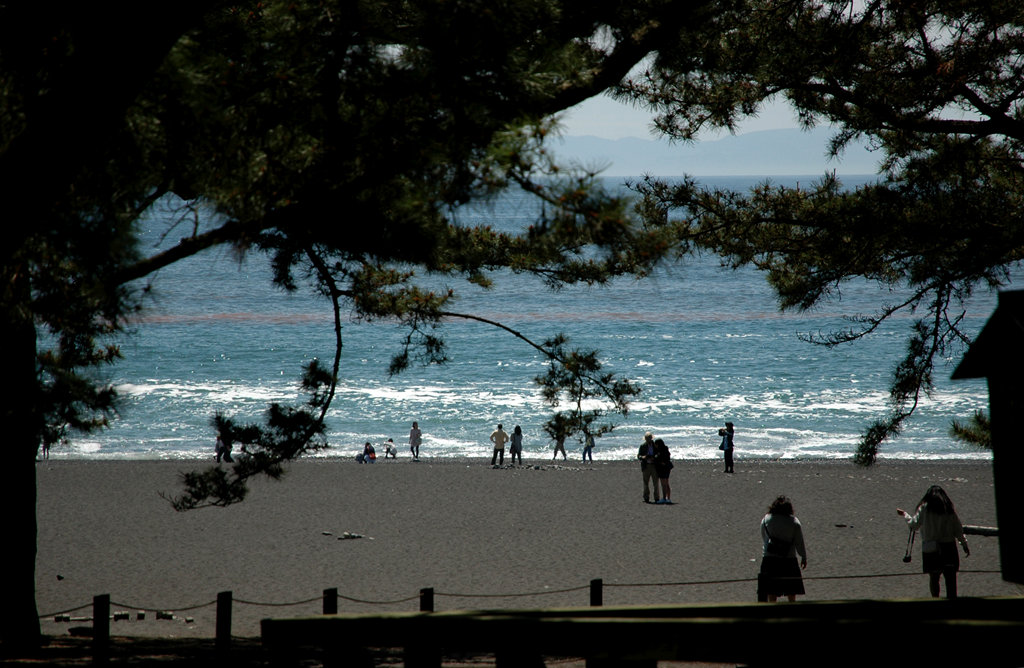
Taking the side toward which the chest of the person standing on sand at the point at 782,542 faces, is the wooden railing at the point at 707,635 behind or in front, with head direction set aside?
behind

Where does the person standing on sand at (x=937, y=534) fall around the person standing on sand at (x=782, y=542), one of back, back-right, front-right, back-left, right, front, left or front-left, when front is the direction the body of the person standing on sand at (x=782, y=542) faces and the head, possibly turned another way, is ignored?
front-right

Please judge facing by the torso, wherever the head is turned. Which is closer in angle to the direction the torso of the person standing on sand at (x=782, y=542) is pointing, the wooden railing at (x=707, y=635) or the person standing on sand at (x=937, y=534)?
the person standing on sand

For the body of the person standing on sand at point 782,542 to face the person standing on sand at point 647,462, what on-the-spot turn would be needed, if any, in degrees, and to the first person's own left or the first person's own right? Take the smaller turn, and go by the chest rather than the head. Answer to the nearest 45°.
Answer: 0° — they already face them

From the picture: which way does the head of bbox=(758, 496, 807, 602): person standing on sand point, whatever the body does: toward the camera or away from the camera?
away from the camera

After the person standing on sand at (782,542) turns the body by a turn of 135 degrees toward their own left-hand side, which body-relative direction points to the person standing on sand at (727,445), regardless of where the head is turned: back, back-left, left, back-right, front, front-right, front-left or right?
back-right

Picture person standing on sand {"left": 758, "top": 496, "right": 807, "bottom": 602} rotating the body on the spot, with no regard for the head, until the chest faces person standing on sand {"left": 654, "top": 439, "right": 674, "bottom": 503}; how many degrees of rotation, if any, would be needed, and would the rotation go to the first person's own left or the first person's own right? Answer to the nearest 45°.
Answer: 0° — they already face them

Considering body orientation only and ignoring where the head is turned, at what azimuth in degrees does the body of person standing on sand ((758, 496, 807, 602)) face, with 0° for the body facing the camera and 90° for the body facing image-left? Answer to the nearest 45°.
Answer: approximately 180°
